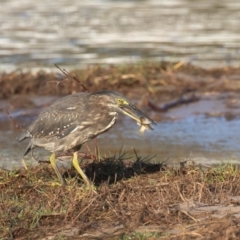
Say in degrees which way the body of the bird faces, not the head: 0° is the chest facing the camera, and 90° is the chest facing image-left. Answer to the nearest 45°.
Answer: approximately 270°
